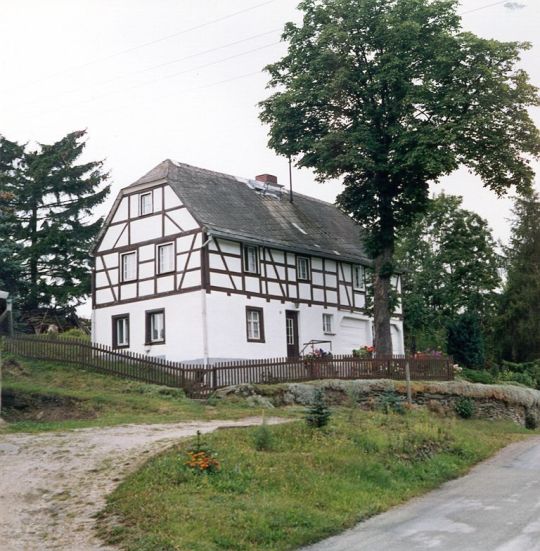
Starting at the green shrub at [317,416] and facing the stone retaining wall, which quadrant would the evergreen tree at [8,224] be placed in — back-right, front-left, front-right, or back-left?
front-left

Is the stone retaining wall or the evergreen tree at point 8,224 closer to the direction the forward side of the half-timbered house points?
the stone retaining wall

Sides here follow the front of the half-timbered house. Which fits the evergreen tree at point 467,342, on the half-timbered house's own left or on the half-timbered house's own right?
on the half-timbered house's own left

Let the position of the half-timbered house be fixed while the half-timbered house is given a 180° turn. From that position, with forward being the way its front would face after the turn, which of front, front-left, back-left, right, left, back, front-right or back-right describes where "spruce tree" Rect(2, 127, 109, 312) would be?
front

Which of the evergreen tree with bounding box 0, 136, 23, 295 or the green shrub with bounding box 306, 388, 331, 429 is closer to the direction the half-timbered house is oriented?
the green shrub

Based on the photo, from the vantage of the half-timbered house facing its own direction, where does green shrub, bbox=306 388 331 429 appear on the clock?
The green shrub is roughly at 1 o'clock from the half-timbered house.

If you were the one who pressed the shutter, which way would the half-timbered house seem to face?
facing the viewer and to the right of the viewer

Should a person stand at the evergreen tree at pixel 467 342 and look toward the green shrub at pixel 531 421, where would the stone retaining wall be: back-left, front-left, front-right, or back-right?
front-right

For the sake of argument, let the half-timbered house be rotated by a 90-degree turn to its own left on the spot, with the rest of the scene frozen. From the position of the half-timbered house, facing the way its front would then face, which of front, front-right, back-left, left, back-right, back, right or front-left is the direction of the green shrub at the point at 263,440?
back-right
